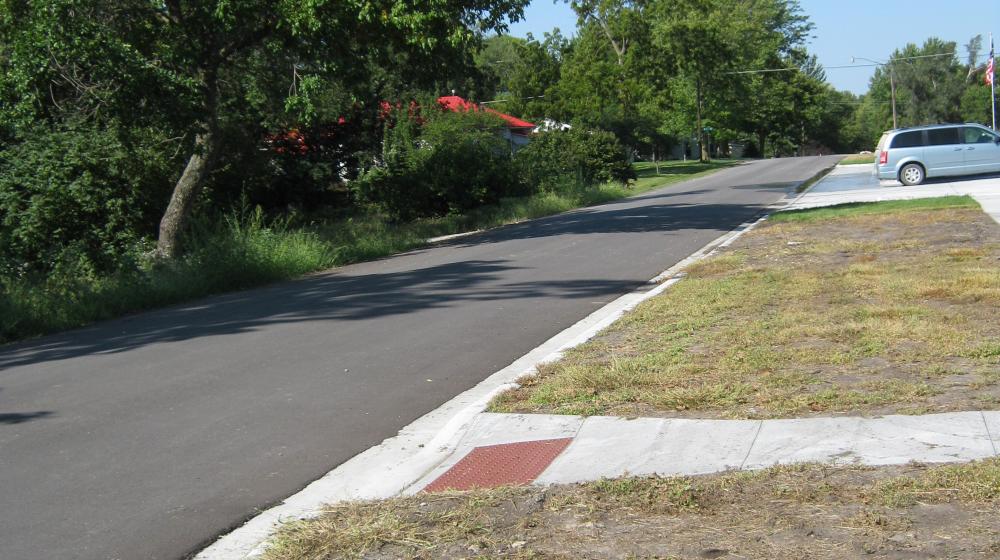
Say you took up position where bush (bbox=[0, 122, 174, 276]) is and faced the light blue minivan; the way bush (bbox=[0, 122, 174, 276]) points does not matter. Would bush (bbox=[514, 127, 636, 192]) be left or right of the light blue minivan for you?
left

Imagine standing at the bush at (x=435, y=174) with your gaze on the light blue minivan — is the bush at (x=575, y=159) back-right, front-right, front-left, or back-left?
front-left

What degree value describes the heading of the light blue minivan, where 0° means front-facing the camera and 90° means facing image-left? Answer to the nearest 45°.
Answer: approximately 270°

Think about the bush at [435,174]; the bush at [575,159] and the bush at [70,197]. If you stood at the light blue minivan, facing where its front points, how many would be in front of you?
0

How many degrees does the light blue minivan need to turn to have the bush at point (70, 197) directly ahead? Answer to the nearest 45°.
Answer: approximately 135° to its right

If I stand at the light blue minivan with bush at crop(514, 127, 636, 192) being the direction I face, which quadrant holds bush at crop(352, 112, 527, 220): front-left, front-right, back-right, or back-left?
front-left

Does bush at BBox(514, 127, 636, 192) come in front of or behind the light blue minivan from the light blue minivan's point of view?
behind

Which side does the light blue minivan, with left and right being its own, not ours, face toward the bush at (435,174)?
back
